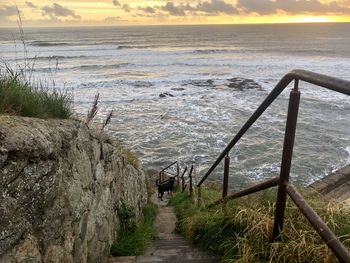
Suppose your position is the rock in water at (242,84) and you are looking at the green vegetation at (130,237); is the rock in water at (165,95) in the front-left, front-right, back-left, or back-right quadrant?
front-right

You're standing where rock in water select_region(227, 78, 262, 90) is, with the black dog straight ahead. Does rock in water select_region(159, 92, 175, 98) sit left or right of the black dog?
right

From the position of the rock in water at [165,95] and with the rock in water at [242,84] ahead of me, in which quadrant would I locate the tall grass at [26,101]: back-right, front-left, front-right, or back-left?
back-right
